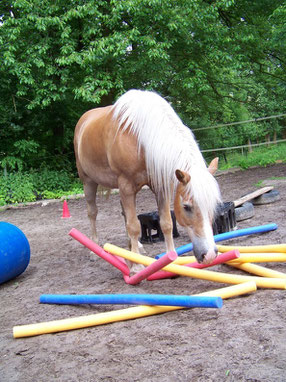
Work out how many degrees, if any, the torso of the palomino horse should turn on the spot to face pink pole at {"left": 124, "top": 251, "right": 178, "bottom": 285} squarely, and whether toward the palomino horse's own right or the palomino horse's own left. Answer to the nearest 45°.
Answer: approximately 45° to the palomino horse's own right

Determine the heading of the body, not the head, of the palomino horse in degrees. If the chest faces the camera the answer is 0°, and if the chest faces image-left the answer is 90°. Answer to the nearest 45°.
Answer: approximately 315°

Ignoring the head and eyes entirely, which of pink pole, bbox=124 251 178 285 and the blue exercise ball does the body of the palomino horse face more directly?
the pink pole
